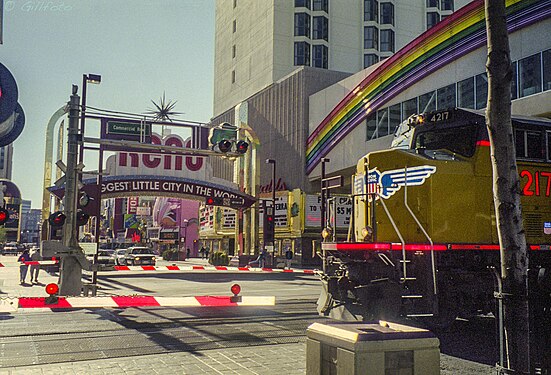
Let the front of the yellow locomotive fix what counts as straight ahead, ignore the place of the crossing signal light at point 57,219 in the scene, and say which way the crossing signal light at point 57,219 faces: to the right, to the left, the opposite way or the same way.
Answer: to the left

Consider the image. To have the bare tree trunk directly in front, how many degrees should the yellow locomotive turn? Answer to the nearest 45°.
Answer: approximately 45° to its left

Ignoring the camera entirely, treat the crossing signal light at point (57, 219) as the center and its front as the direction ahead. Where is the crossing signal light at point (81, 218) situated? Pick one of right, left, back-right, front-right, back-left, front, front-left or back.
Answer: back-left

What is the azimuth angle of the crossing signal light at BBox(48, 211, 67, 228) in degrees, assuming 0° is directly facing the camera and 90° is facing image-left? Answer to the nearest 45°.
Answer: approximately 0°

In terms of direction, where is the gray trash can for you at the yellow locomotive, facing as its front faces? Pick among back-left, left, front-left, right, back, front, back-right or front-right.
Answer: front-left

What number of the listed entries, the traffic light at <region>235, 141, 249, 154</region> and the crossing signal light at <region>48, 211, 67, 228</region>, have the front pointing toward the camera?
2

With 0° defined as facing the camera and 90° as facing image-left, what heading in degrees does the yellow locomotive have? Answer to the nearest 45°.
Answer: approximately 45°

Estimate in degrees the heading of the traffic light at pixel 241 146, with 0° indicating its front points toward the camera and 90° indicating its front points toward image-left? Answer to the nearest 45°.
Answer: approximately 0°

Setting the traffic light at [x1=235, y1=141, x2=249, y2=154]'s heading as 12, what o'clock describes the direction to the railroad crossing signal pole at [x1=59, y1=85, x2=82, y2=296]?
The railroad crossing signal pole is roughly at 1 o'clock from the traffic light.

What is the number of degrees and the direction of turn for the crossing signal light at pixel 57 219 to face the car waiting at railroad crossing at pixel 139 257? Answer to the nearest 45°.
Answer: approximately 180°

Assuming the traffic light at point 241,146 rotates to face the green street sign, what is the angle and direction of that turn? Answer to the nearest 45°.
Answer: approximately 90° to its right

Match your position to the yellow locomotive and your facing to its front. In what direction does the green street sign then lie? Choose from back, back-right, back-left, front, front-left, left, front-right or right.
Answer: right
